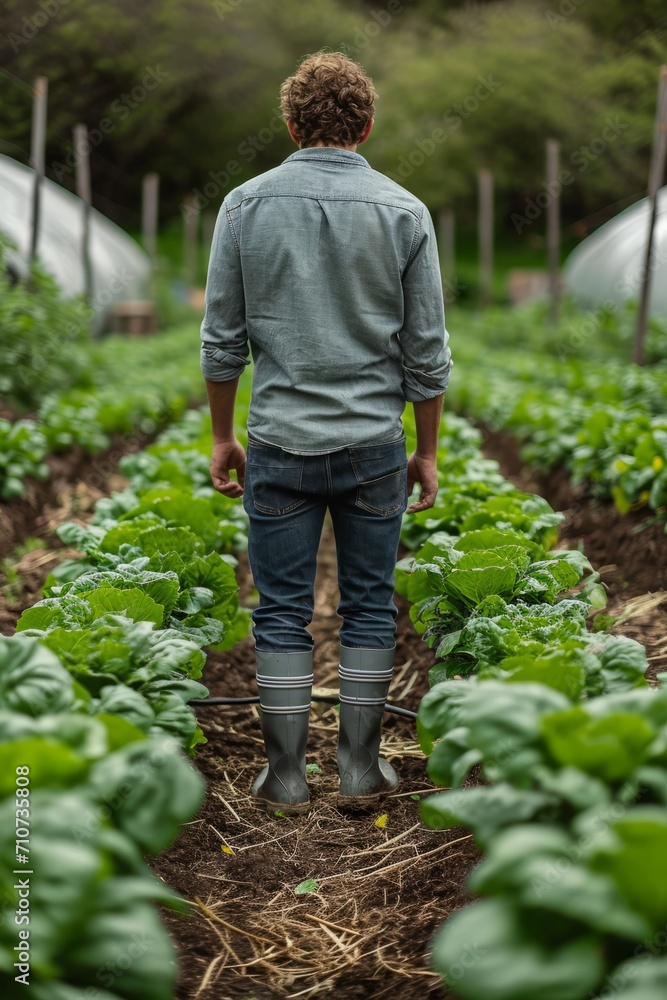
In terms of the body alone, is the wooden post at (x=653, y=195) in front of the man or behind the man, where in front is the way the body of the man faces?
in front

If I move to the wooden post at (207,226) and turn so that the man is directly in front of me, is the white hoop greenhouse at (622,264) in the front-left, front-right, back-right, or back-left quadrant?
front-left

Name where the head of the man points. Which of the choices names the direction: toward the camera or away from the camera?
away from the camera

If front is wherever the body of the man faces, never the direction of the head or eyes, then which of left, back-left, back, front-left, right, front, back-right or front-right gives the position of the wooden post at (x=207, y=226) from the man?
front

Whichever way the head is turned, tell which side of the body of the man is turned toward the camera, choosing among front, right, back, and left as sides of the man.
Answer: back

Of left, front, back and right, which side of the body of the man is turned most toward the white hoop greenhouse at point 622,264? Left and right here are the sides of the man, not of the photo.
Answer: front

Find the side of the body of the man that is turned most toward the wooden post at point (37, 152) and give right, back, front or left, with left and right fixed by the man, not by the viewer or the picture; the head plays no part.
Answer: front

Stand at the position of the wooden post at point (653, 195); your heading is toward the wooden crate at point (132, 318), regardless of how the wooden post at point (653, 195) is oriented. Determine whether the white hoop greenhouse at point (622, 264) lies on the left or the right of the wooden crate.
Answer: right

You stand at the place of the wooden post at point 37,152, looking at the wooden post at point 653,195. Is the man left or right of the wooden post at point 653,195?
right
